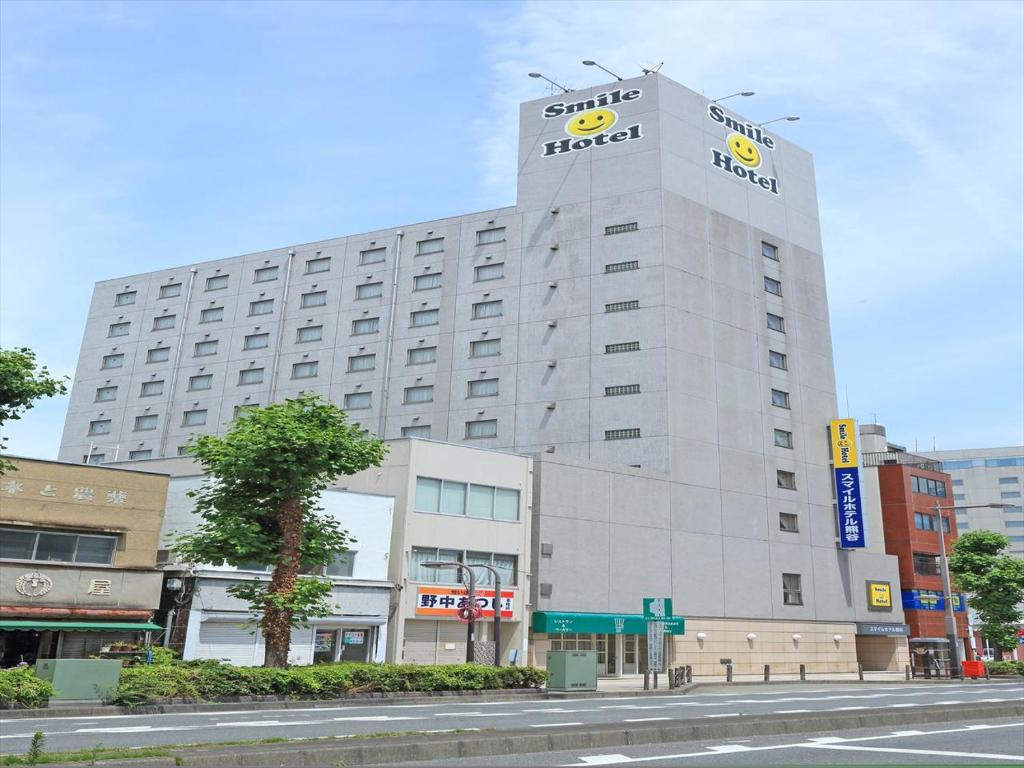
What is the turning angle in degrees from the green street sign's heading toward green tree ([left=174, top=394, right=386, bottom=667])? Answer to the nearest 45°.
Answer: approximately 45° to its right

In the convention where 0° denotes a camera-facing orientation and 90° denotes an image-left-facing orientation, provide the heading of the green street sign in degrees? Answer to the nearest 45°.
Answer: approximately 0°

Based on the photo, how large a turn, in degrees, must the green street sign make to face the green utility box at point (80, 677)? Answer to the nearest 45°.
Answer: approximately 45° to its right

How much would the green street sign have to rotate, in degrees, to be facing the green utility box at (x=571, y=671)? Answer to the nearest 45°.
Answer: approximately 45° to its right
